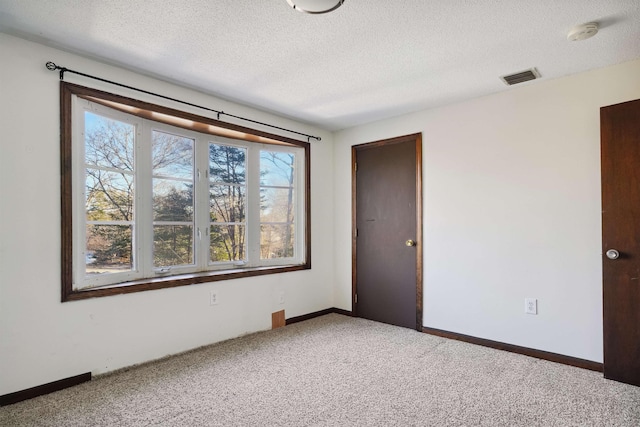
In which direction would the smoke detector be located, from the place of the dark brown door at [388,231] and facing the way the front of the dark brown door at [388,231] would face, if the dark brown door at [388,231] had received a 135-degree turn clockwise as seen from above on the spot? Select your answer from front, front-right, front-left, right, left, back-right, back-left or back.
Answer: back-right

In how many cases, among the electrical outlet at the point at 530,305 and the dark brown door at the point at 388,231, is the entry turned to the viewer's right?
0

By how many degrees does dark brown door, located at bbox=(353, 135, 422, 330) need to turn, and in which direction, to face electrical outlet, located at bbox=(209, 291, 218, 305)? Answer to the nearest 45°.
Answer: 0° — it already faces it

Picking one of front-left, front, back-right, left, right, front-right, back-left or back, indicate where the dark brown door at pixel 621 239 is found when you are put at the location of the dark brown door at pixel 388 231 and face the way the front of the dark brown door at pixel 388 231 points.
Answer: left

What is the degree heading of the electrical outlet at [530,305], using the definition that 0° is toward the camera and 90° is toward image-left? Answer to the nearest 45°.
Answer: approximately 0°

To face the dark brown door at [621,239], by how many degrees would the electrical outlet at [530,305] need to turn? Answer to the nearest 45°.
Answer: approximately 45° to its left

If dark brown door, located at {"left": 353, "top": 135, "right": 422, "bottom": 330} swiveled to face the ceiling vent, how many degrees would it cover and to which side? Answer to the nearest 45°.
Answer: approximately 90° to its left
